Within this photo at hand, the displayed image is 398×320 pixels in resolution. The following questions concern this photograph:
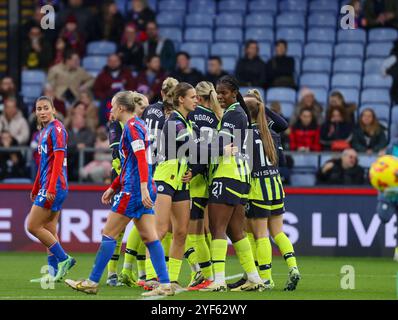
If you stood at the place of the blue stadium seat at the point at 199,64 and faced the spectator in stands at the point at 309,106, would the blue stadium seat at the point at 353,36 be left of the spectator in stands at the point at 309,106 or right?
left

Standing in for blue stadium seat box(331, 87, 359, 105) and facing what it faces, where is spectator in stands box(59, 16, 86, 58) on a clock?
The spectator in stands is roughly at 3 o'clock from the blue stadium seat.

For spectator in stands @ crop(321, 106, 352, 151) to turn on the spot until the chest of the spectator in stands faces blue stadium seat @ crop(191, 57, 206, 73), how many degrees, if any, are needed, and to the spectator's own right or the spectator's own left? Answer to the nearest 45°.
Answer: approximately 135° to the spectator's own right

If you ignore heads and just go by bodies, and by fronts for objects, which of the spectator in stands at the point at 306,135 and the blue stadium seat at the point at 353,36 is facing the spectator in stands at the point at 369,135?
the blue stadium seat

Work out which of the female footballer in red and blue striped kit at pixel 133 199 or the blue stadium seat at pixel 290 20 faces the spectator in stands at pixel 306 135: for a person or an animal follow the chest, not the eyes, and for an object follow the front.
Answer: the blue stadium seat

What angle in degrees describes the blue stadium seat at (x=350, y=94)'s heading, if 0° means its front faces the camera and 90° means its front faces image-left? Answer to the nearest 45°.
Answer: approximately 0°
